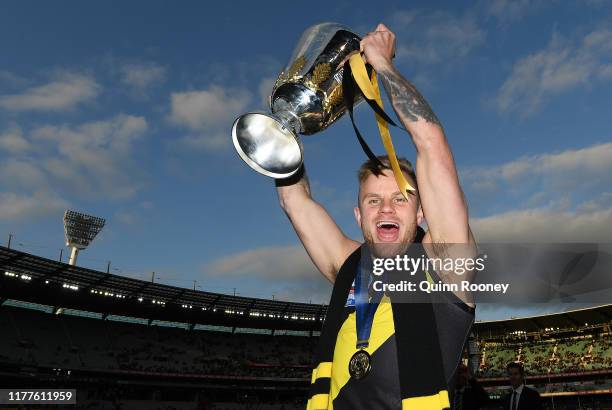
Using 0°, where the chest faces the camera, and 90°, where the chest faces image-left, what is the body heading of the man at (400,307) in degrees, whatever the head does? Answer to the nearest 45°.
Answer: approximately 0°

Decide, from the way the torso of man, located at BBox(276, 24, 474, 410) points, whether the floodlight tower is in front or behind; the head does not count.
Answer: behind

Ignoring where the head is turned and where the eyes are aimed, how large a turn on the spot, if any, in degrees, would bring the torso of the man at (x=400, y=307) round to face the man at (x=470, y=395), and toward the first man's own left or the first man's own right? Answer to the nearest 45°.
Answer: approximately 180°

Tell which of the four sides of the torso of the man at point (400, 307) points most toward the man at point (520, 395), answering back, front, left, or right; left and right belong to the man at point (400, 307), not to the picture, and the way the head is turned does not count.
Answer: back
